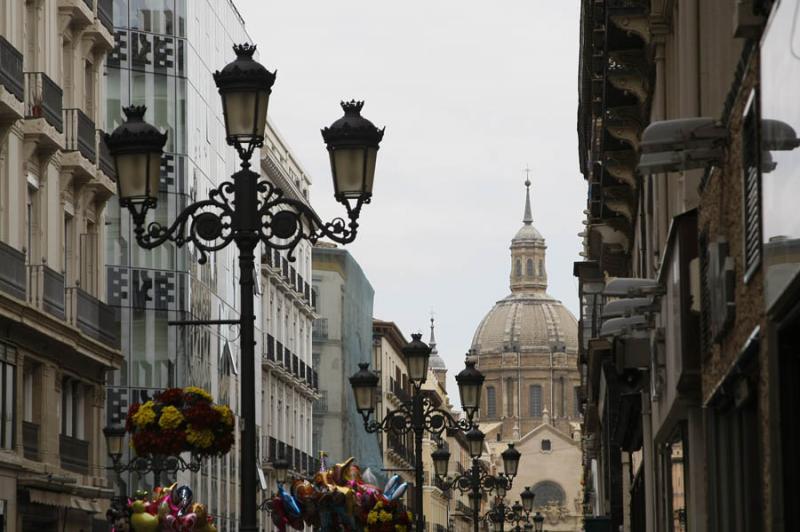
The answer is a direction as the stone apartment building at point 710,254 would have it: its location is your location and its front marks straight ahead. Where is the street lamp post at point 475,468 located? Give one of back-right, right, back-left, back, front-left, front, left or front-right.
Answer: right

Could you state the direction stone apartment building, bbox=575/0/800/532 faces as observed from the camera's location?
facing to the left of the viewer

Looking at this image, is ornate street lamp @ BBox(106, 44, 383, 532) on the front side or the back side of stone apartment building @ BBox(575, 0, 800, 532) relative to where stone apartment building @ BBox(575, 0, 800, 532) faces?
on the front side

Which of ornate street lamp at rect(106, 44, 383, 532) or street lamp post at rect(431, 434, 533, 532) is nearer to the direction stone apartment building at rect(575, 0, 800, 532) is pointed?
the ornate street lamp

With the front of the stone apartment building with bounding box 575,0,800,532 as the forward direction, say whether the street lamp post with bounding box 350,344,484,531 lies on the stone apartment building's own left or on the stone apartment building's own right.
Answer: on the stone apartment building's own right
